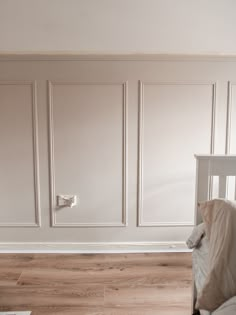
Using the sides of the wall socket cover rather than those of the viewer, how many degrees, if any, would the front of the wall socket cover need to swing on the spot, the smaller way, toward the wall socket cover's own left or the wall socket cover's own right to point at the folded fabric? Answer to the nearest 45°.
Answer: approximately 45° to the wall socket cover's own left

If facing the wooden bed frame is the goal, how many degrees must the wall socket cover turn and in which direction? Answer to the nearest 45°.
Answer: approximately 45° to its left

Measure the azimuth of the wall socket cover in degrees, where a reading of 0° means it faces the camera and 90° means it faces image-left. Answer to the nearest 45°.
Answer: approximately 0°
